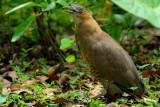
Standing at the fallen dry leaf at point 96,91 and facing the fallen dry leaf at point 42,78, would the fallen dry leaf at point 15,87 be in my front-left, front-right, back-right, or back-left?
front-left

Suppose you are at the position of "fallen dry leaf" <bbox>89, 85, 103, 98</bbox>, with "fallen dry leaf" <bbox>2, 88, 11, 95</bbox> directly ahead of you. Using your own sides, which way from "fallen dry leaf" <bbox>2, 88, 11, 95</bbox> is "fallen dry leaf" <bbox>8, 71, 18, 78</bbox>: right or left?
right

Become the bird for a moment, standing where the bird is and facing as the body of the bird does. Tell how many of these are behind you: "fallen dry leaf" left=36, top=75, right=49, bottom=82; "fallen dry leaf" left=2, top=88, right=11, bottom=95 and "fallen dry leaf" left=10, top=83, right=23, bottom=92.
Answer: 0

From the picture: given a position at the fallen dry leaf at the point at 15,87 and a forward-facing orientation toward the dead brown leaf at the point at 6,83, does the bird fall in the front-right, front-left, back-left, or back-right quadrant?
back-right

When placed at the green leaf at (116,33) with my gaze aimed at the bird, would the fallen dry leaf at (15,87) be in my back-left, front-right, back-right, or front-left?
front-right

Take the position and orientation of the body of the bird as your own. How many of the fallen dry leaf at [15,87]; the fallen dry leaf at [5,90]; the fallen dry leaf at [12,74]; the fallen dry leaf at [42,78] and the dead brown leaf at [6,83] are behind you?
0

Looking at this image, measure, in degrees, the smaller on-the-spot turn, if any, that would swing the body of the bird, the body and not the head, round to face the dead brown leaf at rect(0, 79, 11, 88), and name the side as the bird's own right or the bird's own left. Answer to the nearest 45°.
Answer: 0° — it already faces it

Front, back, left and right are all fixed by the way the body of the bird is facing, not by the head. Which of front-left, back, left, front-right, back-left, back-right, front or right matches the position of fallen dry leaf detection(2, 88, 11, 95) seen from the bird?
front

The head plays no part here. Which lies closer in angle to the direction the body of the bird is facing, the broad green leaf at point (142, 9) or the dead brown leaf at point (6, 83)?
the dead brown leaf

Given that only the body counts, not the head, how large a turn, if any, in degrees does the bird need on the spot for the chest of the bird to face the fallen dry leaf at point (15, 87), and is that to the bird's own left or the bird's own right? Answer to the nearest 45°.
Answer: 0° — it already faces it

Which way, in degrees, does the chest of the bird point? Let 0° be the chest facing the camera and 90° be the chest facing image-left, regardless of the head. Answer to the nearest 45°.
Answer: approximately 90°

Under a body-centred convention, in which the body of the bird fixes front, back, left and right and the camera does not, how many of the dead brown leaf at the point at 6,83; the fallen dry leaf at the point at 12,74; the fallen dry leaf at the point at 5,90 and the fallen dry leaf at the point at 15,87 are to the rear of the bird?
0

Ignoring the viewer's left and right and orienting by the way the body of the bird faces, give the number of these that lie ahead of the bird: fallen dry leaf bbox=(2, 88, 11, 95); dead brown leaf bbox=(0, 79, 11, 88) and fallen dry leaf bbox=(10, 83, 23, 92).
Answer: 3

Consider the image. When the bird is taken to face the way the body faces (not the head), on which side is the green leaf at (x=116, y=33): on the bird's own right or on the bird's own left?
on the bird's own right

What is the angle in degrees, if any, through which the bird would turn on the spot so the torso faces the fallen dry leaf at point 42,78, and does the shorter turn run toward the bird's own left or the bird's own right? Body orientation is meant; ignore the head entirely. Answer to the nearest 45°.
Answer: approximately 45° to the bird's own right
